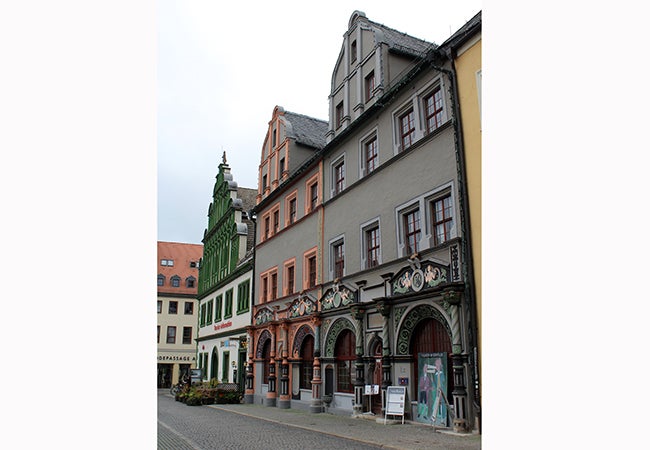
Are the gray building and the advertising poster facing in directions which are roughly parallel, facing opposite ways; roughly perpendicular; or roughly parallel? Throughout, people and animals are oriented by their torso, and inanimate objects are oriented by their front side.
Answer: roughly parallel

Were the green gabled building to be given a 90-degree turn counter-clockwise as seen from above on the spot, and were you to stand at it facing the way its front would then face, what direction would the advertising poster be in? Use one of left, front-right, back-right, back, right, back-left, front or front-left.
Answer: front-right

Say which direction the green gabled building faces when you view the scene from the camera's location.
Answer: facing the viewer and to the left of the viewer

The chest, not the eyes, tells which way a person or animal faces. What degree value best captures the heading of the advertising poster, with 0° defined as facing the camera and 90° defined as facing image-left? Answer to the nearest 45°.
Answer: approximately 45°

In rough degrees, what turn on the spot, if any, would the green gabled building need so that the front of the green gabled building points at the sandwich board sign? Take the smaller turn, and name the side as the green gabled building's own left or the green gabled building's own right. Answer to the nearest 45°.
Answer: approximately 45° to the green gabled building's own left

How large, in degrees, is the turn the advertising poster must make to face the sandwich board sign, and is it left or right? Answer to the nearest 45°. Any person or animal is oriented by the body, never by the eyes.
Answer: approximately 90° to its right

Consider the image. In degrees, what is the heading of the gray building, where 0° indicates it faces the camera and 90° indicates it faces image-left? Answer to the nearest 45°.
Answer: approximately 45°
